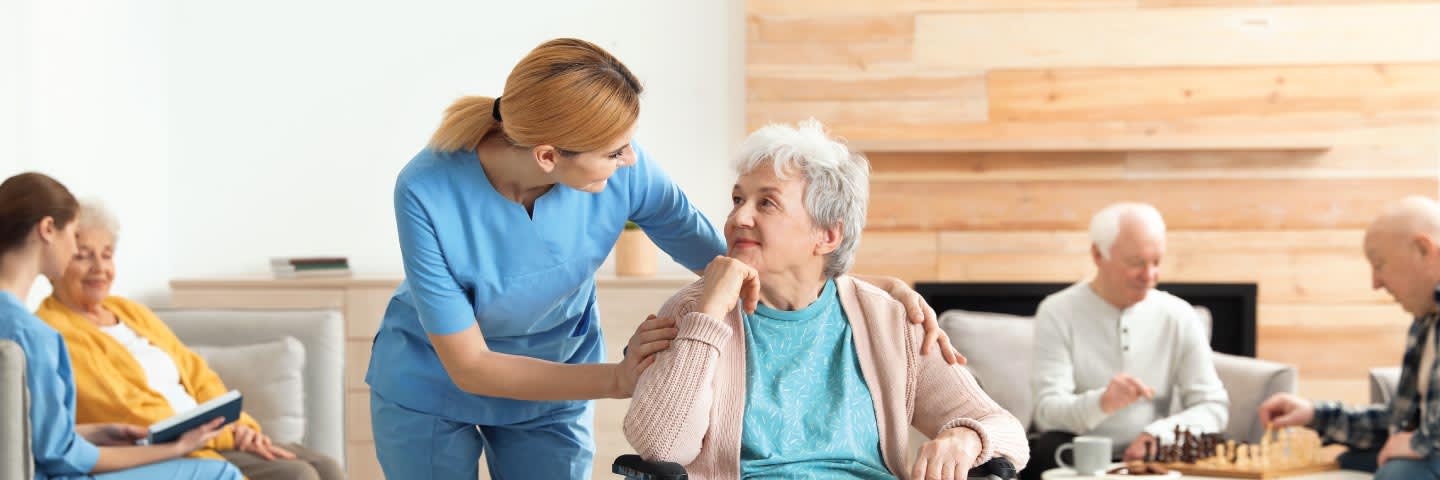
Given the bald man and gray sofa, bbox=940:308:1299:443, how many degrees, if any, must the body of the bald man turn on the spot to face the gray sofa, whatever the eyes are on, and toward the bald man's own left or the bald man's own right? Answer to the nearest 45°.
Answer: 0° — they already face it

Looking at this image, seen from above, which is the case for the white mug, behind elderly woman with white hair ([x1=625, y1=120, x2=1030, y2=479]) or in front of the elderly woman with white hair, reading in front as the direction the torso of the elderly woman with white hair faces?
behind

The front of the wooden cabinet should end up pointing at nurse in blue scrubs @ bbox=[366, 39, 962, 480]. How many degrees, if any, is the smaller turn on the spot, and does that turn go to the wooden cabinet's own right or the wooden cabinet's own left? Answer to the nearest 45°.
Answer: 0° — it already faces them

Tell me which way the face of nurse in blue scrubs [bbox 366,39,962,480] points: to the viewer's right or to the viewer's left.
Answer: to the viewer's right

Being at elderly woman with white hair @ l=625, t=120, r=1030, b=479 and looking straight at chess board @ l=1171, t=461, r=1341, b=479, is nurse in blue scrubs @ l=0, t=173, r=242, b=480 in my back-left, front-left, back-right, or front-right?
back-left

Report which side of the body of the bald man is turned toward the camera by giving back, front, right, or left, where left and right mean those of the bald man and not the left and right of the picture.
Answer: left
